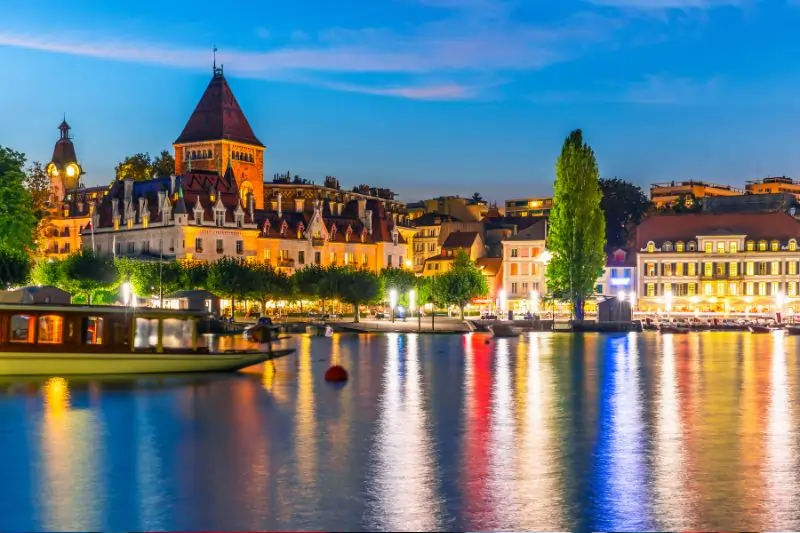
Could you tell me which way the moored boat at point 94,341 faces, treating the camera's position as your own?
facing to the right of the viewer
